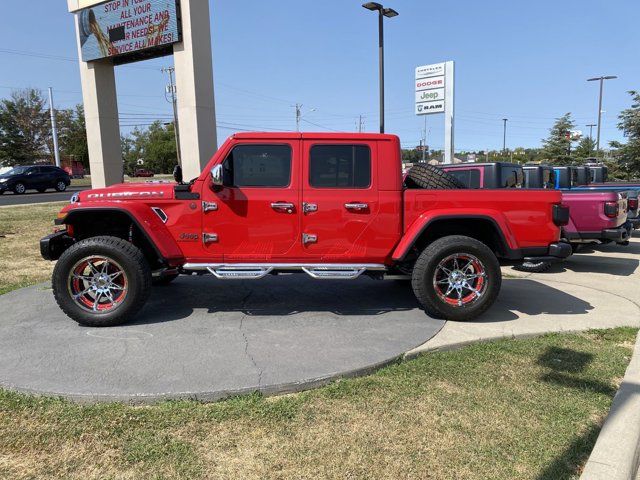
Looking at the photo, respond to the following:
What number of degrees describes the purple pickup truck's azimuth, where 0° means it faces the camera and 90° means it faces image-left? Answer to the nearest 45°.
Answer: approximately 135°

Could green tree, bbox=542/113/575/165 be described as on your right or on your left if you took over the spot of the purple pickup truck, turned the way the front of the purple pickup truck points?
on your right

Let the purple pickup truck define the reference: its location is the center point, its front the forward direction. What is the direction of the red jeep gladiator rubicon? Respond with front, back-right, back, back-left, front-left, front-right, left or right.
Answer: left

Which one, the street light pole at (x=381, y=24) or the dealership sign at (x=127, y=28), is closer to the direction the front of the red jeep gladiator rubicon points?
the dealership sign

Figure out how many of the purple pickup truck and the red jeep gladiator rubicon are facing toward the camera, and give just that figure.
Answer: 0

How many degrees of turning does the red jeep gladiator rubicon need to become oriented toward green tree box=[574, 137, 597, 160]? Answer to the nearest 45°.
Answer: approximately 135° to its right

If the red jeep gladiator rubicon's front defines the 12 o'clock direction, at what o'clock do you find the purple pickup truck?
The purple pickup truck is roughly at 5 o'clock from the red jeep gladiator rubicon.

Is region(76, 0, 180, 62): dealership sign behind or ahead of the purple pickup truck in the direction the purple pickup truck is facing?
ahead

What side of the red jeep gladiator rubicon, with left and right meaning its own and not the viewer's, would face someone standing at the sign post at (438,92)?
right

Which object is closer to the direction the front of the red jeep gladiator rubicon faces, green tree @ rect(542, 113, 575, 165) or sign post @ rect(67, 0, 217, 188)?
the sign post

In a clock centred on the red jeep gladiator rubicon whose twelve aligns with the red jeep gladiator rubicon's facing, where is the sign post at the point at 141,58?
The sign post is roughly at 2 o'clock from the red jeep gladiator rubicon.

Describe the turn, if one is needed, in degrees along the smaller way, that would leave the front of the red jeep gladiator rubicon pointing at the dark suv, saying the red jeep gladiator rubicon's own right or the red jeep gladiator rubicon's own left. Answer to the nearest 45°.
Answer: approximately 45° to the red jeep gladiator rubicon's own right

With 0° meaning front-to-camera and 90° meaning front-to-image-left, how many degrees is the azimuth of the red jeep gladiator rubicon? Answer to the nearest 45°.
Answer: approximately 90°
